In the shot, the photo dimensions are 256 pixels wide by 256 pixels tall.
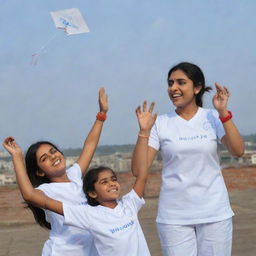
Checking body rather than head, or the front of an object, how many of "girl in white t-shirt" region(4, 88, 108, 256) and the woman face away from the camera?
0

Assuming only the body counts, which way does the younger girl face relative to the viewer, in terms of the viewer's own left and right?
facing the viewer and to the right of the viewer

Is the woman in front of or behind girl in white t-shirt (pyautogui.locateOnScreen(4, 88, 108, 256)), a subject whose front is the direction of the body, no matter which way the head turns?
in front

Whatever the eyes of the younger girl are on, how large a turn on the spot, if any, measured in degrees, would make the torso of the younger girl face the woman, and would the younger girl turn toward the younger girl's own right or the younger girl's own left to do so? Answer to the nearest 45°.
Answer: approximately 45° to the younger girl's own left

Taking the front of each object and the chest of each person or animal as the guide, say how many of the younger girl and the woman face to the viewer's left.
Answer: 0

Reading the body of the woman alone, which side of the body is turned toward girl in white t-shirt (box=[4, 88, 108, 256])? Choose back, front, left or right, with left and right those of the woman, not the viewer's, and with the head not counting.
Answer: right

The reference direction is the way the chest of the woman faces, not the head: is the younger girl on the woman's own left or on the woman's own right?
on the woman's own right

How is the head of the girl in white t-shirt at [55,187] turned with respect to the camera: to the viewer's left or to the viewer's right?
to the viewer's right
